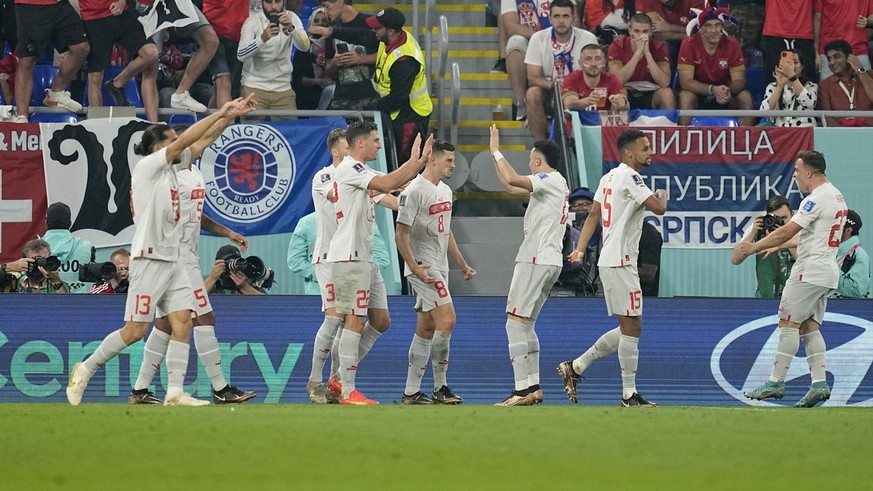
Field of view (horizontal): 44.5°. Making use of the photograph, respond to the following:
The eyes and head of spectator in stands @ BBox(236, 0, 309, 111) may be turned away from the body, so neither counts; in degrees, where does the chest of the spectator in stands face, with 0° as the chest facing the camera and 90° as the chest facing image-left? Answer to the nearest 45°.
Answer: approximately 0°

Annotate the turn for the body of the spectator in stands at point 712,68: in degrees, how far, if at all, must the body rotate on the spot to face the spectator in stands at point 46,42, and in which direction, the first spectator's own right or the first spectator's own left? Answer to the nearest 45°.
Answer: approximately 45° to the first spectator's own right

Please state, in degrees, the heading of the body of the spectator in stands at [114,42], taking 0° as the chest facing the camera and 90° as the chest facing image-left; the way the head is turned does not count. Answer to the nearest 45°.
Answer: approximately 315°

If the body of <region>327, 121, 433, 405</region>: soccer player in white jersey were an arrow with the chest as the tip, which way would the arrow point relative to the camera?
to the viewer's right

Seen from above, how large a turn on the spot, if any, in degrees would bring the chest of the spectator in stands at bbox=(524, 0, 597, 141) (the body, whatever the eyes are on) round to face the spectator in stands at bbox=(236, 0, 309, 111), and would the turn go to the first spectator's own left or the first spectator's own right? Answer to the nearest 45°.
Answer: approximately 90° to the first spectator's own right
